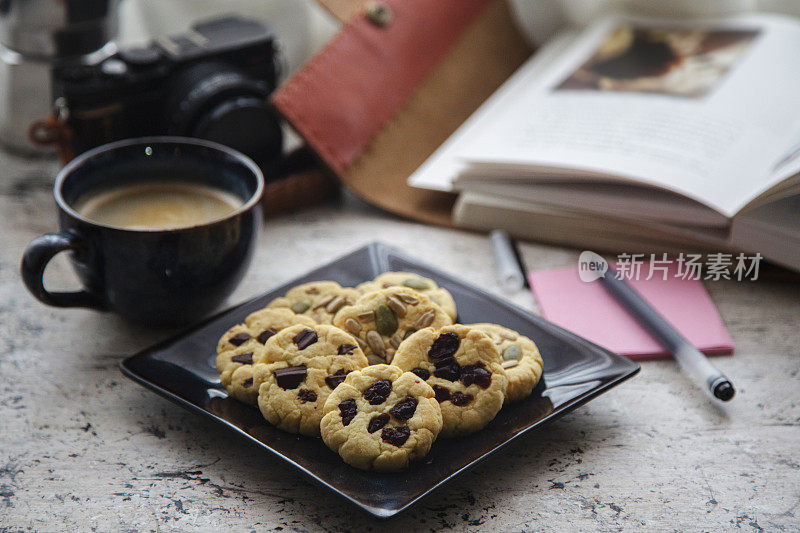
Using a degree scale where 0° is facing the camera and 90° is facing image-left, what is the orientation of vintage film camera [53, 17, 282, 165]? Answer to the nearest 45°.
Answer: approximately 315°
